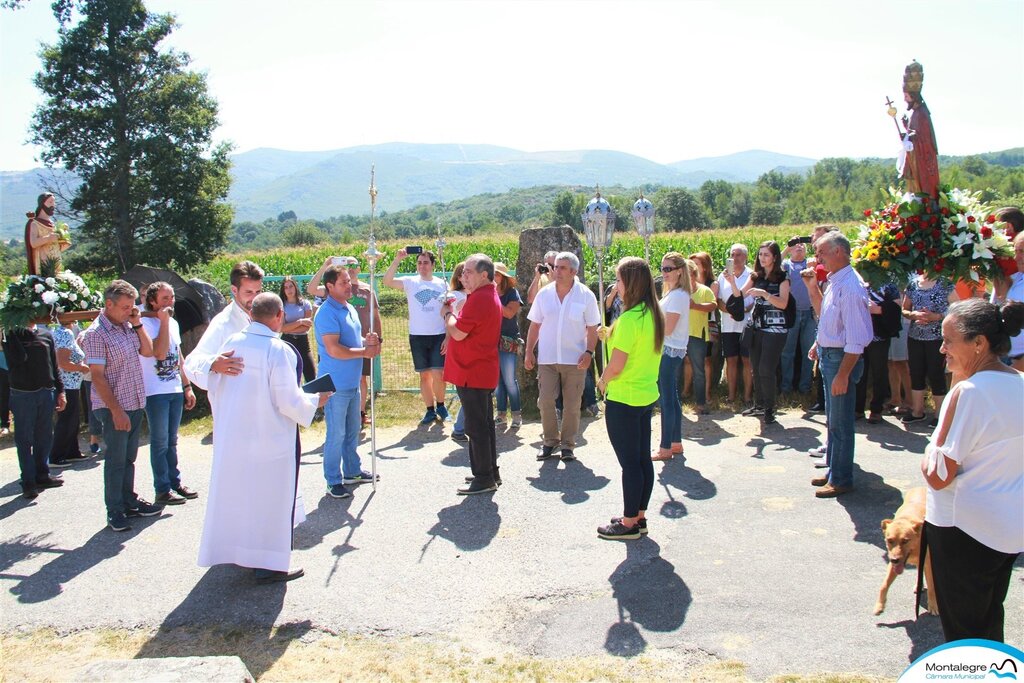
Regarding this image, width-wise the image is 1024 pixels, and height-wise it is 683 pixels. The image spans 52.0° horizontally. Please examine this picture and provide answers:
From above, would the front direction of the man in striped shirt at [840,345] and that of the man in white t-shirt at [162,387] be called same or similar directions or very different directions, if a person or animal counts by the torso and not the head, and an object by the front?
very different directions

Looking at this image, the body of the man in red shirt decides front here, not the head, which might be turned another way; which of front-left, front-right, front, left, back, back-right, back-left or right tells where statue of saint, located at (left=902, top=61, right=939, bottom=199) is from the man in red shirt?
back

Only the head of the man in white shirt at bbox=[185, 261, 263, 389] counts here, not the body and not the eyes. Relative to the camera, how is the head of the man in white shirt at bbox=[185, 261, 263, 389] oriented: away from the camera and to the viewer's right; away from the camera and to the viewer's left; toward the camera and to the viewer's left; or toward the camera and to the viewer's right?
toward the camera and to the viewer's right

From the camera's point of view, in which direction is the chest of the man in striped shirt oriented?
to the viewer's left

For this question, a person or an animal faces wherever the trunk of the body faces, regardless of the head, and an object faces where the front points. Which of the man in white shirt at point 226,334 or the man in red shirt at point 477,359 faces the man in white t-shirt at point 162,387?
the man in red shirt

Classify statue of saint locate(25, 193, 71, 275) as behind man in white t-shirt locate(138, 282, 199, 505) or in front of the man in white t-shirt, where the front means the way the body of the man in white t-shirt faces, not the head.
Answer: behind

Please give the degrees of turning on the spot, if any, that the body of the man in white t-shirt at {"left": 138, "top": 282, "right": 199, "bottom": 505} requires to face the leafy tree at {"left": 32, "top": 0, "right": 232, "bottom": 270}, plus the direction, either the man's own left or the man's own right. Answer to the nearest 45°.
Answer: approximately 135° to the man's own left
